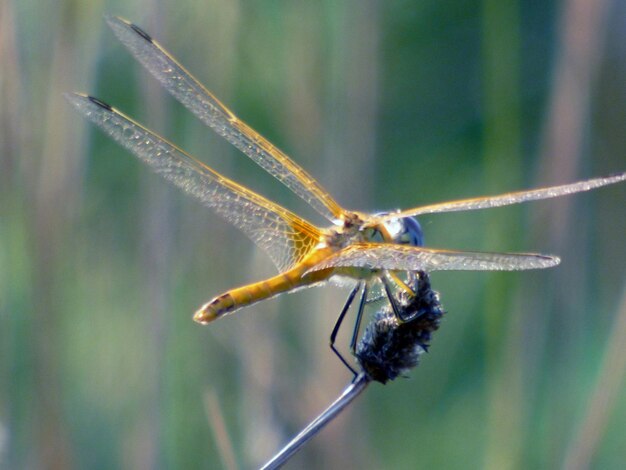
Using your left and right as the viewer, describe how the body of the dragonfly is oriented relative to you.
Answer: facing away from the viewer and to the right of the viewer
